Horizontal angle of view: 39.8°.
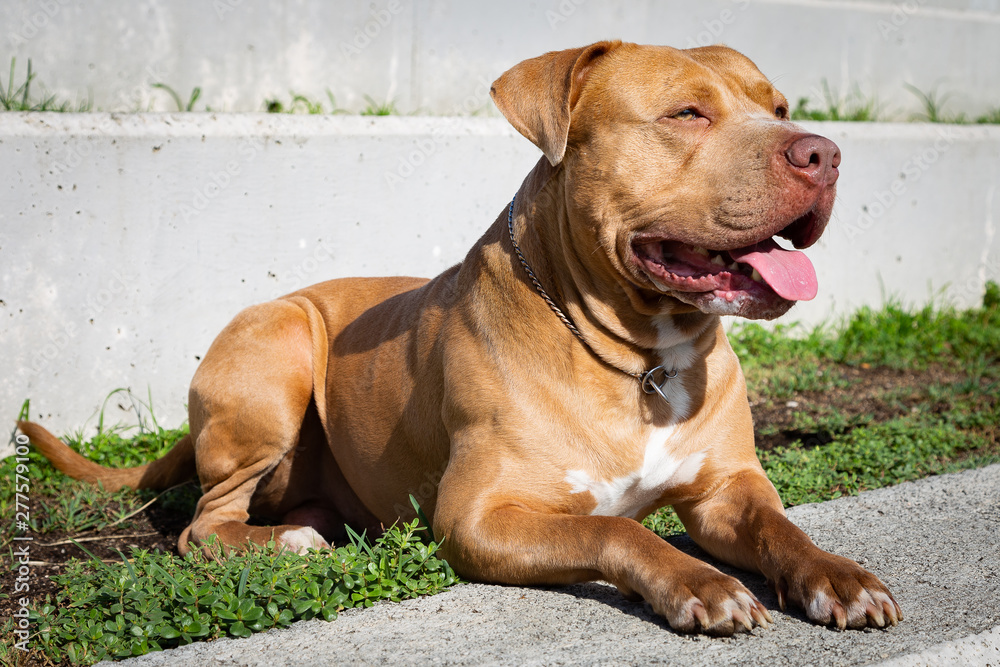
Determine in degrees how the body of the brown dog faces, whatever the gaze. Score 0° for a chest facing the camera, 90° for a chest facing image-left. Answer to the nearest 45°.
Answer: approximately 315°

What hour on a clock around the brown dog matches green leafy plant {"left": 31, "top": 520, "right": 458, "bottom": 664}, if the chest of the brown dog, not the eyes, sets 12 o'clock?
The green leafy plant is roughly at 4 o'clock from the brown dog.
